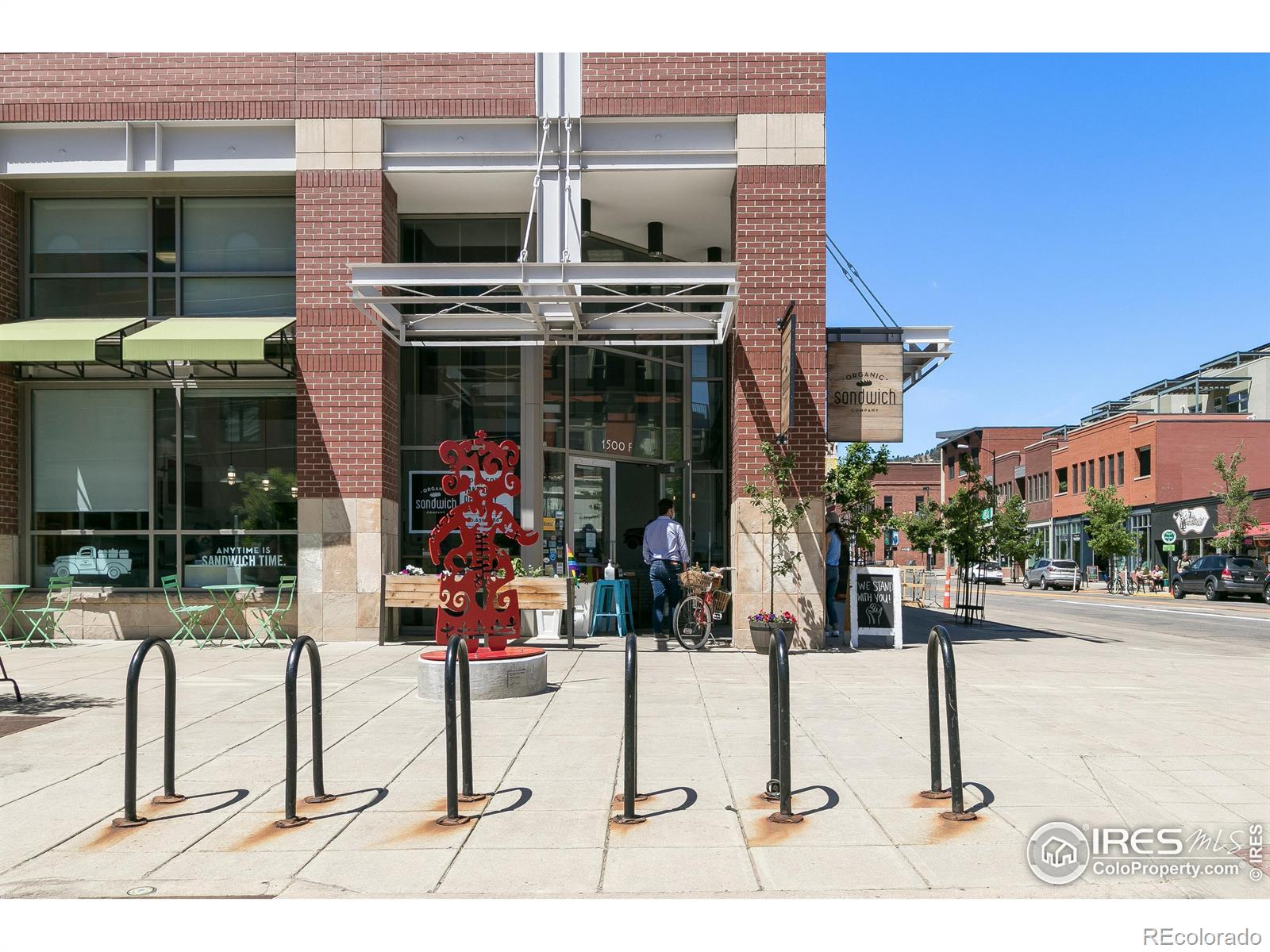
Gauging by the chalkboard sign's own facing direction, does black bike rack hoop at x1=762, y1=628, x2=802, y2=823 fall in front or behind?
in front

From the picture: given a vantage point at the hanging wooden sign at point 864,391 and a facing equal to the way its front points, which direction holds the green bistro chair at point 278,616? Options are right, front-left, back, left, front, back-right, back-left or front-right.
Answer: right

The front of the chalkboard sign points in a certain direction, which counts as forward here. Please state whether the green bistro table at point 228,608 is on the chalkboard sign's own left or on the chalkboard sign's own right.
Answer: on the chalkboard sign's own right

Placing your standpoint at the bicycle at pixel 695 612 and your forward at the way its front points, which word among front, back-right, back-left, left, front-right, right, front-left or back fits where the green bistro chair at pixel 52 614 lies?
front-right

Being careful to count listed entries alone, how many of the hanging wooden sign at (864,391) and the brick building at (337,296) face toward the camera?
2

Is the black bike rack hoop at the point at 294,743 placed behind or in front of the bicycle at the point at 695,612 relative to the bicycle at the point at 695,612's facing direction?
in front

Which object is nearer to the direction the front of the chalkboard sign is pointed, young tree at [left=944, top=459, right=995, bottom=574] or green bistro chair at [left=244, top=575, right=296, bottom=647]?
the green bistro chair

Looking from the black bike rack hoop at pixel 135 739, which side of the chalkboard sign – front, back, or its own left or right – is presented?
front

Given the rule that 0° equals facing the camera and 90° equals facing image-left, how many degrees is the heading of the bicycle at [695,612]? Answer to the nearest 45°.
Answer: approximately 45°
